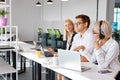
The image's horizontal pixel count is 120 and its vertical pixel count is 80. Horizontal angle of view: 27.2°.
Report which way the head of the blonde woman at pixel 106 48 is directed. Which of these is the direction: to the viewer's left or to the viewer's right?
to the viewer's left

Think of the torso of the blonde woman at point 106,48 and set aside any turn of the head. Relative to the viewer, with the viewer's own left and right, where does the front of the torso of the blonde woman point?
facing to the left of the viewer

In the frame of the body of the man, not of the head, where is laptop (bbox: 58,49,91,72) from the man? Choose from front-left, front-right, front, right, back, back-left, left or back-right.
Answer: front-left

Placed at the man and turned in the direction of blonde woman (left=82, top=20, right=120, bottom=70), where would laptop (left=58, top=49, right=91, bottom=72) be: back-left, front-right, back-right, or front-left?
front-right

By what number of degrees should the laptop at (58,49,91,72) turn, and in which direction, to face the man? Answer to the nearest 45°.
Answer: approximately 45° to its left

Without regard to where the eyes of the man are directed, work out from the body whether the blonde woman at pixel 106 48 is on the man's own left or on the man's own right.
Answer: on the man's own left

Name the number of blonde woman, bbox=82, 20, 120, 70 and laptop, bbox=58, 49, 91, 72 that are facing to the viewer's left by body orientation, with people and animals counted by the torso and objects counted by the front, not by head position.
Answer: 1

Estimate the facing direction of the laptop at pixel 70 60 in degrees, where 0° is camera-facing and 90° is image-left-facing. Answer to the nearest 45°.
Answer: approximately 225°

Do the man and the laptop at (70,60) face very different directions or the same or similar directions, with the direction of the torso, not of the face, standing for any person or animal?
very different directions

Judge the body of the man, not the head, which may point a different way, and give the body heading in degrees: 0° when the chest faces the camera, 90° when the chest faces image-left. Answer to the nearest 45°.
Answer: approximately 45°
